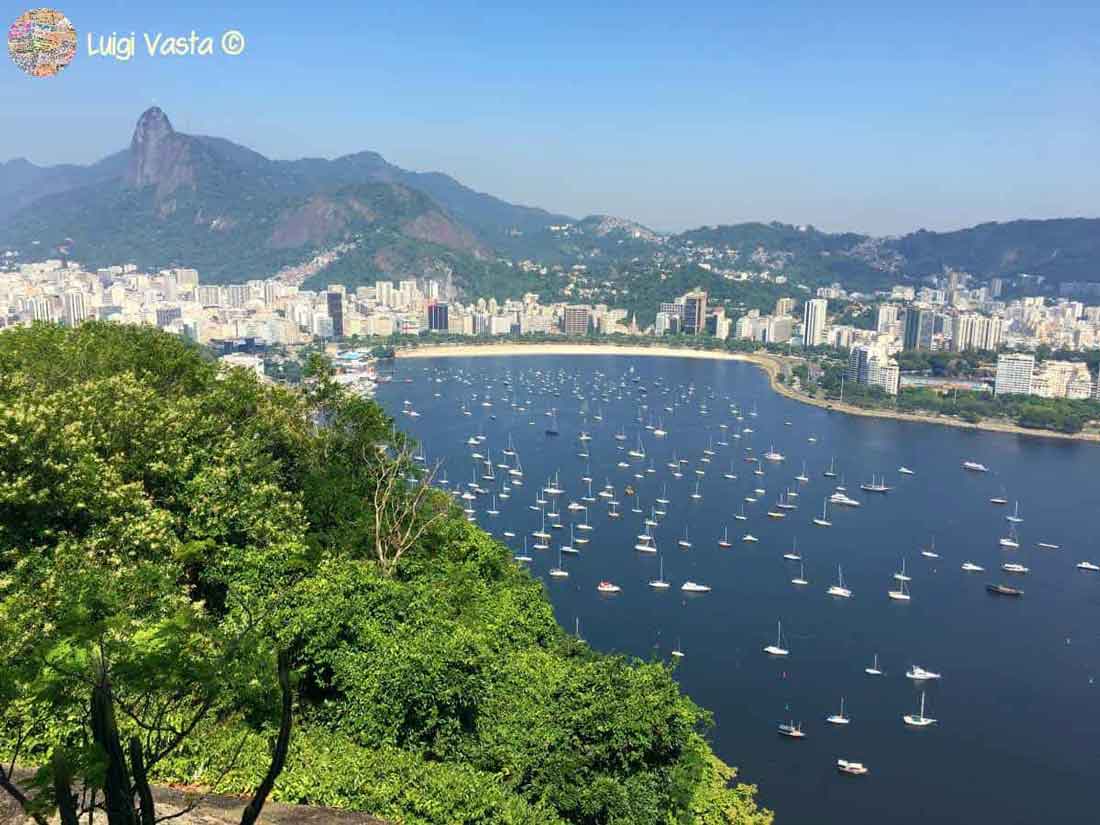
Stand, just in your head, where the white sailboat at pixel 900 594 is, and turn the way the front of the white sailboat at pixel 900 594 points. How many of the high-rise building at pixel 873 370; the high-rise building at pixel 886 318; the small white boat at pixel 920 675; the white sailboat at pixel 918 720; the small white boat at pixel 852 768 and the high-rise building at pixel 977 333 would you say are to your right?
3

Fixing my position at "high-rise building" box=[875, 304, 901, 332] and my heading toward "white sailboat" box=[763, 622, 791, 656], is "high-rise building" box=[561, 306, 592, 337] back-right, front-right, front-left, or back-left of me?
front-right

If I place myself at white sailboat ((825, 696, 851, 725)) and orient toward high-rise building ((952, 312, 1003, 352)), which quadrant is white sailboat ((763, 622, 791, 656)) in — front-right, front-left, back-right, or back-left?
front-left
